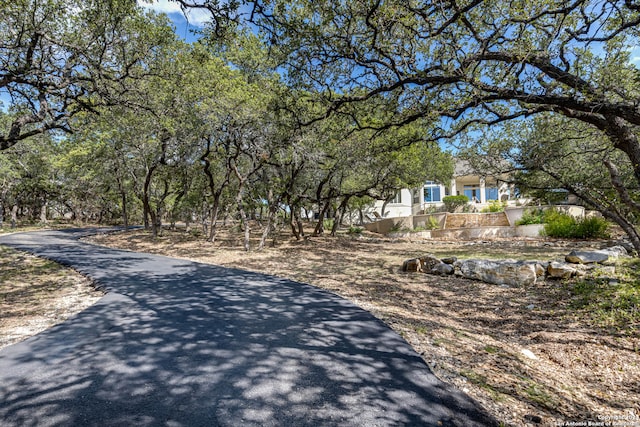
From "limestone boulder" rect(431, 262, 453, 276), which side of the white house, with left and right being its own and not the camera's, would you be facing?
front

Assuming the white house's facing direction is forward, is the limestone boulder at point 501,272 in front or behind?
in front

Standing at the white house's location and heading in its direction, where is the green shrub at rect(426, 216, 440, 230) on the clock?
The green shrub is roughly at 12 o'clock from the white house.

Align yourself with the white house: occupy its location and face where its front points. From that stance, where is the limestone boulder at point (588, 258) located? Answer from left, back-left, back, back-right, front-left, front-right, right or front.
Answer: front

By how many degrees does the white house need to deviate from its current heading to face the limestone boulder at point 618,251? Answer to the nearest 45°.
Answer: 0° — it already faces it

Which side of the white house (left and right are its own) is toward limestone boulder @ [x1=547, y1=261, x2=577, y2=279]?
front

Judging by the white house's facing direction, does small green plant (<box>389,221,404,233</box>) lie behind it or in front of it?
in front

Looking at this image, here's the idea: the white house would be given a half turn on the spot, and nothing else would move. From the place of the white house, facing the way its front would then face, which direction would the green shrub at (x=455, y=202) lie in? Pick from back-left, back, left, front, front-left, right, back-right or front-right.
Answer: back

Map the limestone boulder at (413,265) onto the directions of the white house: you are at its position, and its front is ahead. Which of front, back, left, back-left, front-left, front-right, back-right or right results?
front

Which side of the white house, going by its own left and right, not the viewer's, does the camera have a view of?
front
